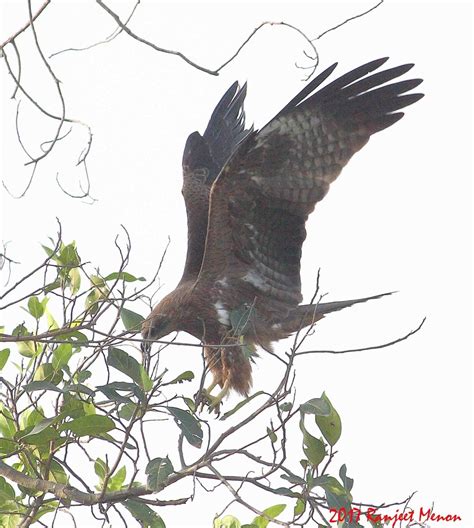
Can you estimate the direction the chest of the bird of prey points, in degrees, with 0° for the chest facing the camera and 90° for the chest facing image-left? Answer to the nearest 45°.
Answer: approximately 90°
